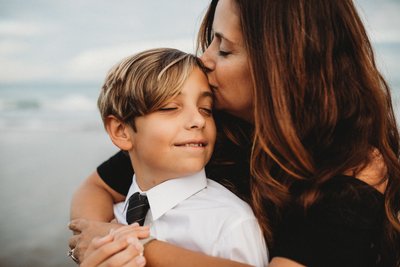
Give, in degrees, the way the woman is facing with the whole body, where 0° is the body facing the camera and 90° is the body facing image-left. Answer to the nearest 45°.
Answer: approximately 90°

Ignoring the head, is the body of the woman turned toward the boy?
yes

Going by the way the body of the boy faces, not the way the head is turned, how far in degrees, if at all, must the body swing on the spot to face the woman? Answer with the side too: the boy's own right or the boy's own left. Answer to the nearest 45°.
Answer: approximately 135° to the boy's own left

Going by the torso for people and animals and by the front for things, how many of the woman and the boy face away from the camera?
0

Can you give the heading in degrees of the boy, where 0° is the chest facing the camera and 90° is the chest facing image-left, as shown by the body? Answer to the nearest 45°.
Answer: approximately 45°

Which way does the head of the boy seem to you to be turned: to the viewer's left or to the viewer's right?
to the viewer's right
